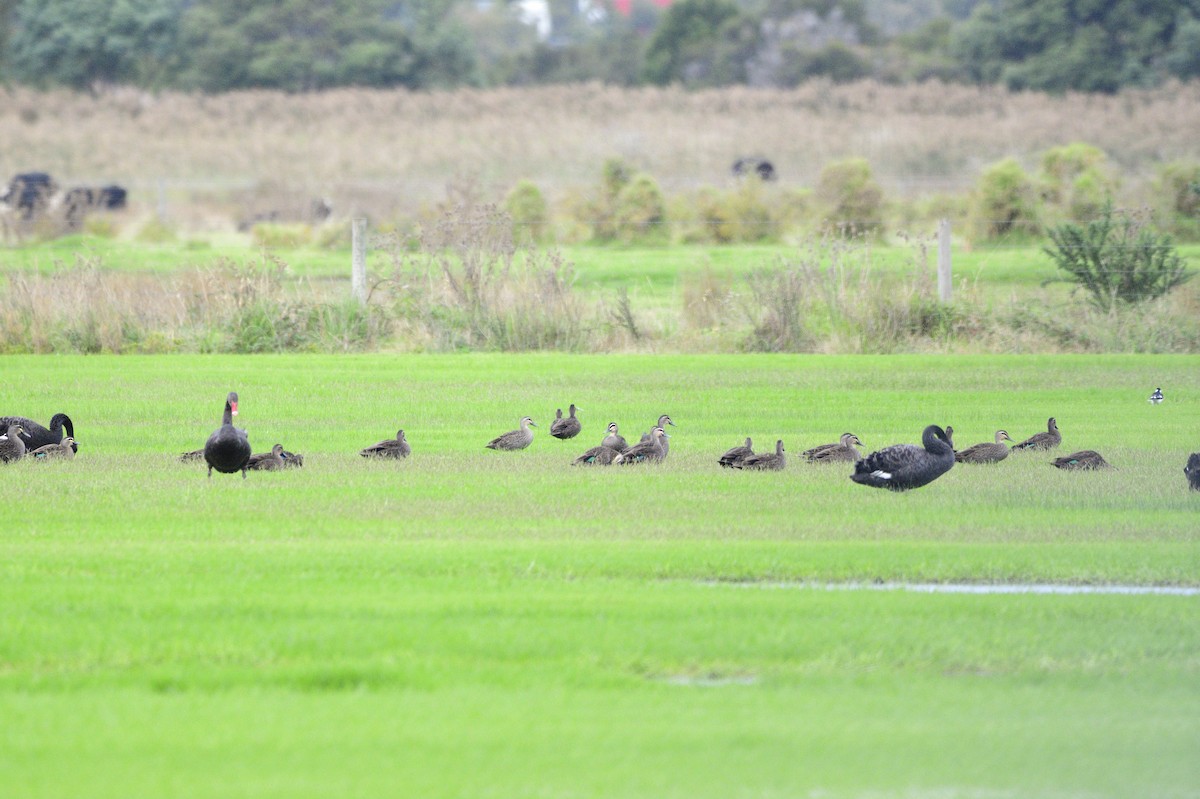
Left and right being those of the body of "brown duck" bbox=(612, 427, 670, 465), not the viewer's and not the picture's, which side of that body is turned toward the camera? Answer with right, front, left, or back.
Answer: right

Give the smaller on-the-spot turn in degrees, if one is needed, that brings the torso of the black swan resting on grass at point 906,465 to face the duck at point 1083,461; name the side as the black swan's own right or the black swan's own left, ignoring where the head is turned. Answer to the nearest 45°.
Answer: approximately 45° to the black swan's own left

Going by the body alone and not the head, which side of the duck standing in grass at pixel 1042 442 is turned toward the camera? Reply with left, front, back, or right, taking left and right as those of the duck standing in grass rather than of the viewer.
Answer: right

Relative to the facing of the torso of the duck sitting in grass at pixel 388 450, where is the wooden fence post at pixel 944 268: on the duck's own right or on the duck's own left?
on the duck's own left

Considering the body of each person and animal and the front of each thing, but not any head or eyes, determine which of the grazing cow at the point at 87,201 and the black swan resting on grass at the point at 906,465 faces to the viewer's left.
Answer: the grazing cow

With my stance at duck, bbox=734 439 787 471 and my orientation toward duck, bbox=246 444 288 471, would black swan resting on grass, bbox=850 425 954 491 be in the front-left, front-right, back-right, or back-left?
back-left

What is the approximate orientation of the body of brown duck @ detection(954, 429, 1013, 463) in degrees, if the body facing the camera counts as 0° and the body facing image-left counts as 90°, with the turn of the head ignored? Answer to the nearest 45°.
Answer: approximately 270°

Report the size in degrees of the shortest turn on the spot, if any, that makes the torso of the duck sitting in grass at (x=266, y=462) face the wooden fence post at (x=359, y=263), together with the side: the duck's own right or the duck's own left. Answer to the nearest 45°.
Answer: approximately 90° to the duck's own left

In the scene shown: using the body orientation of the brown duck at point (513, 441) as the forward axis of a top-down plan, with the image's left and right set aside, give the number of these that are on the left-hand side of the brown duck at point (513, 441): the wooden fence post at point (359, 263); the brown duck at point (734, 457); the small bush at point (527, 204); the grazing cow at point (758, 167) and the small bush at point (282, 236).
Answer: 4

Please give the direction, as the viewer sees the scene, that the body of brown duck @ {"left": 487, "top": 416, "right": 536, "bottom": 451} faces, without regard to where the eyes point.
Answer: to the viewer's right
